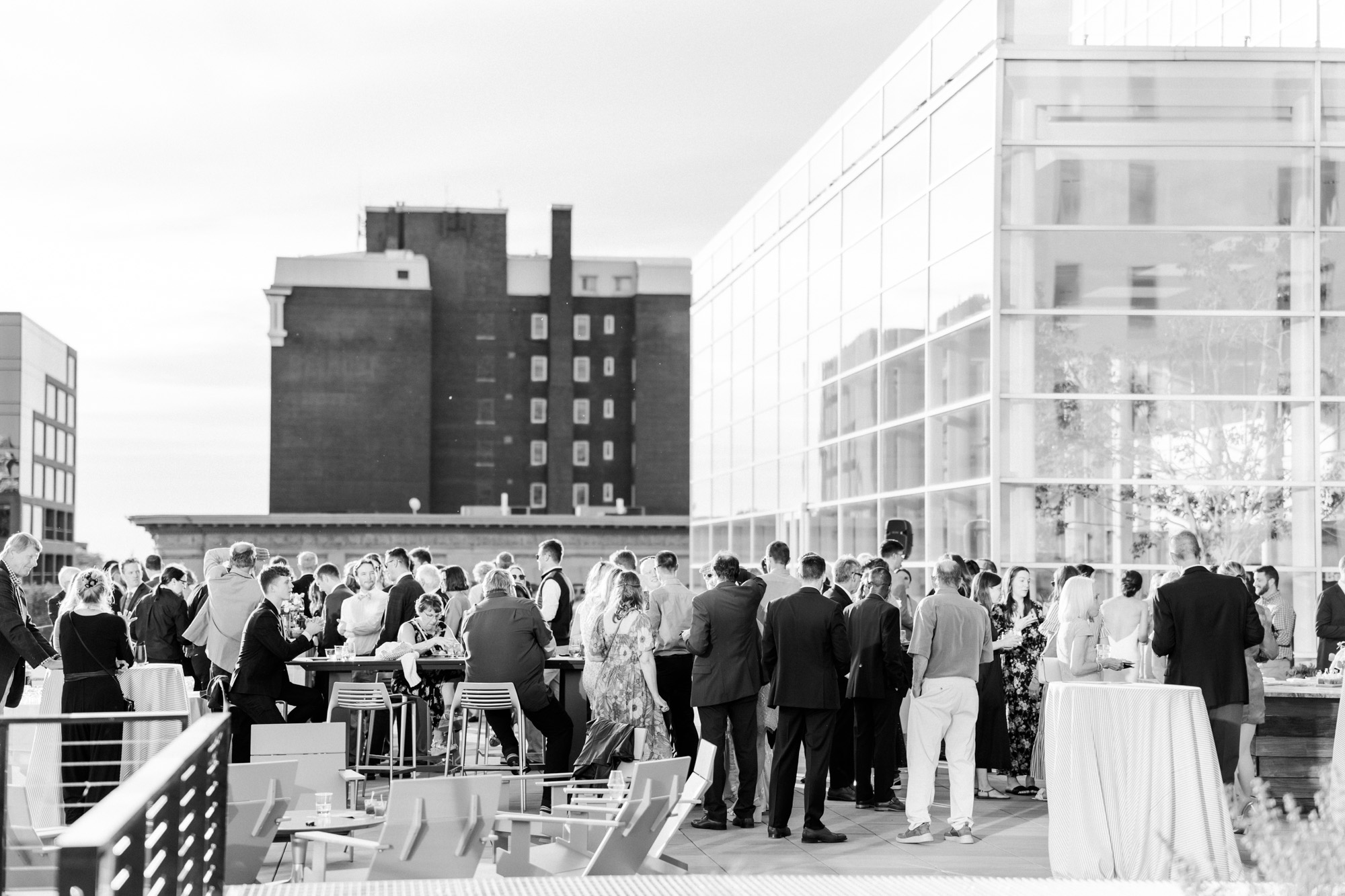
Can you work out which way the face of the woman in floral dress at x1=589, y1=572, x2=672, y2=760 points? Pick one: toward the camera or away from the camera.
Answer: away from the camera

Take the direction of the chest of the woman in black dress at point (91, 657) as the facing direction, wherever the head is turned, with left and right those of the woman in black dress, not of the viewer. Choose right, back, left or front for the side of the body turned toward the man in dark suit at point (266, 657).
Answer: right

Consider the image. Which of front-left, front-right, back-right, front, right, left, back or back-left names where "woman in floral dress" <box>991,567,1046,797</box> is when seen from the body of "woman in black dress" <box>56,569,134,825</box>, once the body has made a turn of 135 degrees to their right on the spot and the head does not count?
front-left

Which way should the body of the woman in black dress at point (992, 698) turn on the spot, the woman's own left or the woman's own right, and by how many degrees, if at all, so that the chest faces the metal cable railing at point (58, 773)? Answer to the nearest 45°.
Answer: approximately 135° to the woman's own right

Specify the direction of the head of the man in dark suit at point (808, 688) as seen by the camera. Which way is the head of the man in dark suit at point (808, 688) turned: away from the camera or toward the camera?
away from the camera

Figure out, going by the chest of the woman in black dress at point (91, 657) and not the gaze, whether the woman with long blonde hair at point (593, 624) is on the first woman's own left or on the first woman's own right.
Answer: on the first woman's own right

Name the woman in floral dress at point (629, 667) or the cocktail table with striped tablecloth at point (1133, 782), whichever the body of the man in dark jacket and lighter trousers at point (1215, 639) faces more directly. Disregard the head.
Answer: the woman in floral dress

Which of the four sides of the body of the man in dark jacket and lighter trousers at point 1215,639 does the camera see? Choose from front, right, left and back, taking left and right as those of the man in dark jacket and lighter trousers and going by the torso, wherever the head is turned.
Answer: back

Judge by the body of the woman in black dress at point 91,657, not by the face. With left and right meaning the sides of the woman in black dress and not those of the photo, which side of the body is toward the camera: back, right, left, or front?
back
